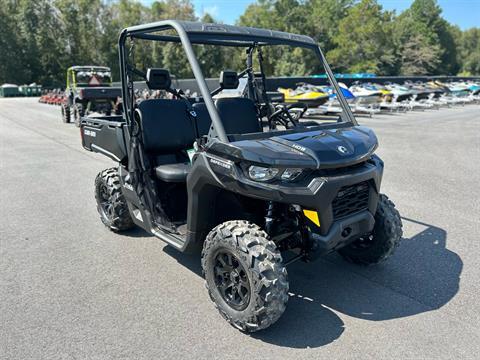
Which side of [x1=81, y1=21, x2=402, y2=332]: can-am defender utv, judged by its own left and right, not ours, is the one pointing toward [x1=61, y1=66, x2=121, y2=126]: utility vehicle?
back

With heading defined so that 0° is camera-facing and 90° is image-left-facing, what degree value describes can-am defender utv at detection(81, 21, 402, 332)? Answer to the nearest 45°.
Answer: approximately 315°

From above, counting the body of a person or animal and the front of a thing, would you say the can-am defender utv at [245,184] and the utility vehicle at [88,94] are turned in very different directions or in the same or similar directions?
very different directions

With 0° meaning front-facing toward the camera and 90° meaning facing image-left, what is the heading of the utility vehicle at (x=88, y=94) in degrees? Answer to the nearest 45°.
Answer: approximately 135°

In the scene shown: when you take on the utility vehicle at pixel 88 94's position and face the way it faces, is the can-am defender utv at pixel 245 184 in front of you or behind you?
behind
